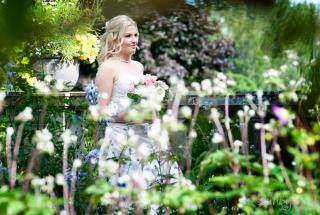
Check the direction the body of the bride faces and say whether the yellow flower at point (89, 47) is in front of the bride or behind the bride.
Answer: behind

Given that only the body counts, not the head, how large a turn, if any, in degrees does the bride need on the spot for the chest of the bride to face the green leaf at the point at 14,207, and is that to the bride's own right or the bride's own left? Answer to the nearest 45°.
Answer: approximately 45° to the bride's own right

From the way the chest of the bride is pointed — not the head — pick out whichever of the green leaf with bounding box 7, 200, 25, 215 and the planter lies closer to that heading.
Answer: the green leaf

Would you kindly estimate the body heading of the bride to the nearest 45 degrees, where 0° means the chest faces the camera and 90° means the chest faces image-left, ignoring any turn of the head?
approximately 315°

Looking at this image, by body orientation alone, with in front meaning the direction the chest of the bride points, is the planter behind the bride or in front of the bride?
behind

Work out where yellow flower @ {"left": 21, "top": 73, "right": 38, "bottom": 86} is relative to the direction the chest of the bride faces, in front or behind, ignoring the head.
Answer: behind

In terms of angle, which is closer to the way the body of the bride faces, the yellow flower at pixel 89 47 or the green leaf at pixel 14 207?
the green leaf
